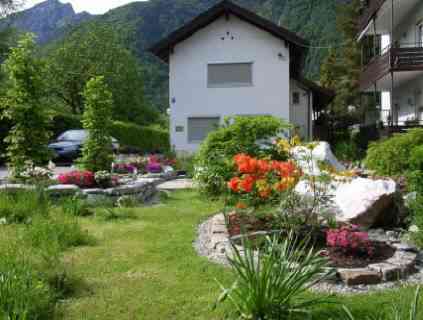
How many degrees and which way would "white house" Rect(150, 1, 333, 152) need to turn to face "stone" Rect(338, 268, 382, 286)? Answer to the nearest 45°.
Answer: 0° — it already faces it

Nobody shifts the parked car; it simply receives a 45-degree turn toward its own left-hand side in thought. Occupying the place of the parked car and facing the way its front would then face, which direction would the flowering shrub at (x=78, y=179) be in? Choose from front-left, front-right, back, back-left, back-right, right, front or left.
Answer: front

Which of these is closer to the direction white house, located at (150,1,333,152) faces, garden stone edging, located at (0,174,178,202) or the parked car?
the garden stone edging

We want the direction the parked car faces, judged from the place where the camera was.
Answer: facing the viewer and to the left of the viewer

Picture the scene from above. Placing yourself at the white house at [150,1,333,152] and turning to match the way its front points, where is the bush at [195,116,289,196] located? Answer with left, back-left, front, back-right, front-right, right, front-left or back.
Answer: front

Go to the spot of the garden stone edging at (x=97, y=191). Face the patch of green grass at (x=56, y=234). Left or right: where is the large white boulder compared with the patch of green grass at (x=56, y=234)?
left

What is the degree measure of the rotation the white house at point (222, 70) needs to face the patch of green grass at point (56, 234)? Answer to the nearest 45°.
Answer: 0° — it already faces it

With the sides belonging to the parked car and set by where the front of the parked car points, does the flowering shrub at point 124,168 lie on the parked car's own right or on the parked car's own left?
on the parked car's own left

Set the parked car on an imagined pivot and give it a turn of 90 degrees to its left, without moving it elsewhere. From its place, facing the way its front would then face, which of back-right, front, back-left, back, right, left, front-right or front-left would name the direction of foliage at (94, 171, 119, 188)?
front-right

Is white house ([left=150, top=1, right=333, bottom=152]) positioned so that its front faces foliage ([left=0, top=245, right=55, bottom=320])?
yes

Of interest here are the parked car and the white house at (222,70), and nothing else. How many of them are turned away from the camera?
0

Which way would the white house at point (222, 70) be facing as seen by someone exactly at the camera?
facing the viewer

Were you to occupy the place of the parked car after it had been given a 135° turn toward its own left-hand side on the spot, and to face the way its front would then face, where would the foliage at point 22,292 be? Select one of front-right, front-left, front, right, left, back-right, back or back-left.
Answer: right

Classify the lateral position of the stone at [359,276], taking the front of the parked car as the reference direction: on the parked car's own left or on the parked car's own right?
on the parked car's own left

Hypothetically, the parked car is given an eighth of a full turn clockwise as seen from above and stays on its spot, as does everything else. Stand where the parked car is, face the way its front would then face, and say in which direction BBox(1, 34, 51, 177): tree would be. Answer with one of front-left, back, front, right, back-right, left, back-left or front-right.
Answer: left
